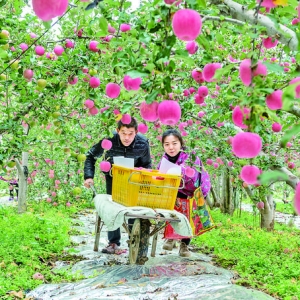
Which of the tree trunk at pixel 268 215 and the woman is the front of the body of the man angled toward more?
the woman

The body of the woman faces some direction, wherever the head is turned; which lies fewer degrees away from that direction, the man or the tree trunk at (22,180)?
the man

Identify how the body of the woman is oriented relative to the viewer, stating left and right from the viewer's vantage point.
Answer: facing the viewer and to the left of the viewer

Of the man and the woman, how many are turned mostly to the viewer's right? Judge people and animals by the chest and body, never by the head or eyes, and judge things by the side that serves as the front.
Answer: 0

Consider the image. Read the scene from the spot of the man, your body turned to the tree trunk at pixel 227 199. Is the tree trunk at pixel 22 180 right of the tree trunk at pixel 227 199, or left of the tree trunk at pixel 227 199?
left

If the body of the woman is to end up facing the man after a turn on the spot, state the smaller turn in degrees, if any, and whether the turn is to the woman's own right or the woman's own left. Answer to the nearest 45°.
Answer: approximately 45° to the woman's own right

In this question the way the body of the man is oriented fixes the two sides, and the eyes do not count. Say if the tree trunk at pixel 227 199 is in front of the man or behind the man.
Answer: behind
